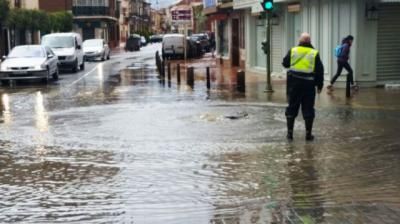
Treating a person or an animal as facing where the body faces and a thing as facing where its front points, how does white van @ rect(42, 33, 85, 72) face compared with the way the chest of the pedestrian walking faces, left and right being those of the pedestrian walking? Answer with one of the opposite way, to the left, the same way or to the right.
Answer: to the right

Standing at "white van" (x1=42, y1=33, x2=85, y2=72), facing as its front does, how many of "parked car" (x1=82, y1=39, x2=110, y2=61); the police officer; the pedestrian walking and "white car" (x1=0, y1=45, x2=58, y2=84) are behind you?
1

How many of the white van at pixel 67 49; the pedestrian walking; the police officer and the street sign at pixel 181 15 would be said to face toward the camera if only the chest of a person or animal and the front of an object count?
2

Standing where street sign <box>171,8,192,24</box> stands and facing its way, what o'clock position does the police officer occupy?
The police officer is roughly at 12 o'clock from the street sign.

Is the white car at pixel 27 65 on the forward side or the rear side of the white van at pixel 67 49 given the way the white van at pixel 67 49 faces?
on the forward side

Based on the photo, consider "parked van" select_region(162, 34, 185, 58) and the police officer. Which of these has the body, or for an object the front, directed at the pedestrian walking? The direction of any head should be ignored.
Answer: the police officer

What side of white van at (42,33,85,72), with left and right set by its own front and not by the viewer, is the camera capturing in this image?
front

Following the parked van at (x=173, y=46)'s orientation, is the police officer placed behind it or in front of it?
behind

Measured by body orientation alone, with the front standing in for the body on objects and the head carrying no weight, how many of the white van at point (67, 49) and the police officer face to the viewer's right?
0

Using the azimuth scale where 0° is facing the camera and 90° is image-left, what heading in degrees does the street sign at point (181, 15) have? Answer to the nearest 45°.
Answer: approximately 0°

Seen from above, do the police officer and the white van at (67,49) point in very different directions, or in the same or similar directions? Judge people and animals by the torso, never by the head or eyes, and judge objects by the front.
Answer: very different directions

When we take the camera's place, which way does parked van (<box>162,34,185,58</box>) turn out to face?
facing away from the viewer

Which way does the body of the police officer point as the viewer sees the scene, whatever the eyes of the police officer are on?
away from the camera

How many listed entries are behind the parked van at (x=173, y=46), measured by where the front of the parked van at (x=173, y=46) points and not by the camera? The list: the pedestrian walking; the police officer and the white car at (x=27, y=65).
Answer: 3

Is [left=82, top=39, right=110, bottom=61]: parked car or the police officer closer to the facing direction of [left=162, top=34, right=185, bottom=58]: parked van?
the parked car
